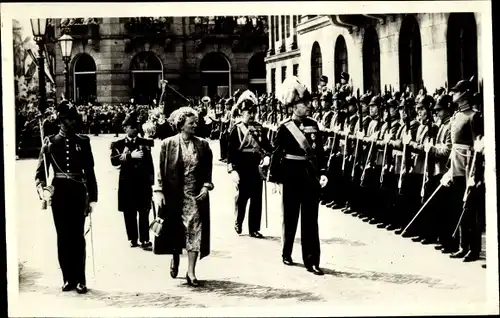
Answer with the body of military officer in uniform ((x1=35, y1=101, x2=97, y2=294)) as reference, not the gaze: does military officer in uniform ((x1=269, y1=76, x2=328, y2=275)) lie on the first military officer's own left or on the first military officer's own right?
on the first military officer's own left

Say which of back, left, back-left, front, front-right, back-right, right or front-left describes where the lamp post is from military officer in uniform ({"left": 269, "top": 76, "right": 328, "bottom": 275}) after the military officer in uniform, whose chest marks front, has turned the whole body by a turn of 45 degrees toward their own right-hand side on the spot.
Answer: right

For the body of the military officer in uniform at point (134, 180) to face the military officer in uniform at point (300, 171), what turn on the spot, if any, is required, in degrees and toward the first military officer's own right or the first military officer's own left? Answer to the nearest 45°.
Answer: approximately 90° to the first military officer's own left

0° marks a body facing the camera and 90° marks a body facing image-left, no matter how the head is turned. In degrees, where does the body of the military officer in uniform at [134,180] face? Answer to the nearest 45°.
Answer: approximately 0°

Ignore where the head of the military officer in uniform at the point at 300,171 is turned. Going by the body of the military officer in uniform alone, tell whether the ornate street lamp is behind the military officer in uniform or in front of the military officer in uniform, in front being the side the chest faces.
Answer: behind
